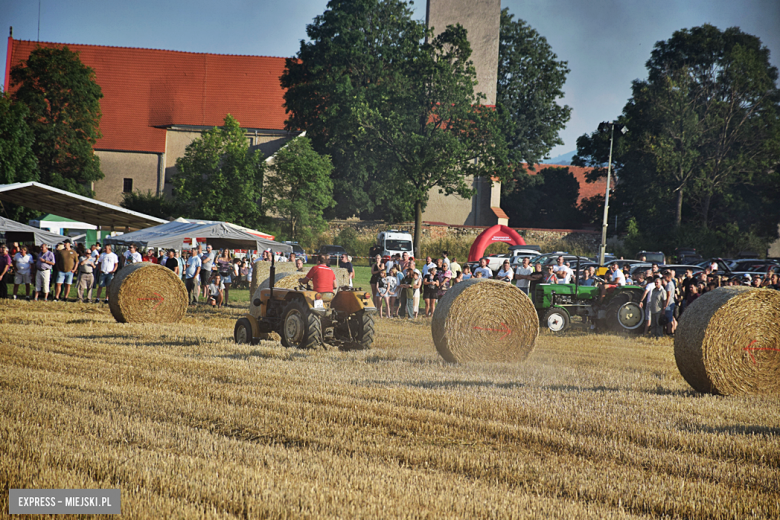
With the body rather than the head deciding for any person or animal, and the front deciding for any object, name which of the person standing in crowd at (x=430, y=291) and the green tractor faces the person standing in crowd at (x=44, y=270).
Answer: the green tractor

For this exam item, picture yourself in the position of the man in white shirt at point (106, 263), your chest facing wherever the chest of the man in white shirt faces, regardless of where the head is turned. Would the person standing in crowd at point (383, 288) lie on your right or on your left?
on your left

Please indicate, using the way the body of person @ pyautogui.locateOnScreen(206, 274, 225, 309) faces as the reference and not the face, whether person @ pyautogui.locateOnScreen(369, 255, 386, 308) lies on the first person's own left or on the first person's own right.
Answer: on the first person's own left

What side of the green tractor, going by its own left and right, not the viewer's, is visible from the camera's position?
left

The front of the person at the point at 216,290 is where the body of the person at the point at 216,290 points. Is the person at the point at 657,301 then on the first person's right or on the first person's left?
on the first person's left

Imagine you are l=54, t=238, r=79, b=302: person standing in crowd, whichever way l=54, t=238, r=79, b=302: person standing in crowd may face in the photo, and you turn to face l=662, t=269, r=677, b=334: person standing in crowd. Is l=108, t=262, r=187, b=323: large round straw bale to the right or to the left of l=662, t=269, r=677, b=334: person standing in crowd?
right

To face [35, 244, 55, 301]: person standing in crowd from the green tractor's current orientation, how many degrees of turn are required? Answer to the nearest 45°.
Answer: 0° — it already faces them

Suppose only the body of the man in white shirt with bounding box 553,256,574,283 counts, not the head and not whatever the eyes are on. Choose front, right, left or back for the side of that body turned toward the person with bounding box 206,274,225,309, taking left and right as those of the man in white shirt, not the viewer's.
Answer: right

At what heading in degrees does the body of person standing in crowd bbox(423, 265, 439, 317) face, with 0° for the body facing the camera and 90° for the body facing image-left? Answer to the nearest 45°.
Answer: approximately 0°

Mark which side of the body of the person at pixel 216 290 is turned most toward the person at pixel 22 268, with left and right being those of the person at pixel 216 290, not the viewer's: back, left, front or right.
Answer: right
